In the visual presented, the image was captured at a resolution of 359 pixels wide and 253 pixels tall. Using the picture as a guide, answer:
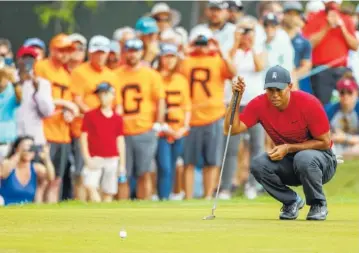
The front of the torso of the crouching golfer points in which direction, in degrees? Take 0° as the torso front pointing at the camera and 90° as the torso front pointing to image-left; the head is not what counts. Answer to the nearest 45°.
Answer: approximately 45°

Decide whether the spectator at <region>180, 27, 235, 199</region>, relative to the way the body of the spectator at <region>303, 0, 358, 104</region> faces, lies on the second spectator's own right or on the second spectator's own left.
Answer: on the second spectator's own right
